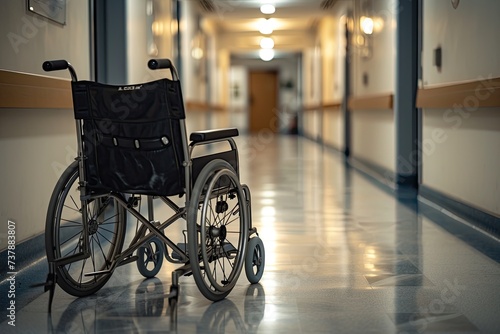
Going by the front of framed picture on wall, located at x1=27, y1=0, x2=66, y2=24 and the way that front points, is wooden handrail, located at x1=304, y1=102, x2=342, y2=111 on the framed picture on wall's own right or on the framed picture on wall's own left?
on the framed picture on wall's own left

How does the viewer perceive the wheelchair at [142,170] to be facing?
facing away from the viewer and to the right of the viewer

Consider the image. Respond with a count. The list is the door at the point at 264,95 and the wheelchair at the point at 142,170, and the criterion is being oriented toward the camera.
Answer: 1

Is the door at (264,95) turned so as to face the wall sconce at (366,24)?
yes

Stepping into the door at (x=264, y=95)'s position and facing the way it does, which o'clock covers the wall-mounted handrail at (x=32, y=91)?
The wall-mounted handrail is roughly at 12 o'clock from the door.

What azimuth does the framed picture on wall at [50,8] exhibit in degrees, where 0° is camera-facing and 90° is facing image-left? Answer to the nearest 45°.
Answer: approximately 315°

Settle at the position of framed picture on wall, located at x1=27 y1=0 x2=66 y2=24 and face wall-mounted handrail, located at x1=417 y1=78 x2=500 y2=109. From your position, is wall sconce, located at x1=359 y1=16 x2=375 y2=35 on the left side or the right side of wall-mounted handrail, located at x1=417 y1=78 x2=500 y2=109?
left

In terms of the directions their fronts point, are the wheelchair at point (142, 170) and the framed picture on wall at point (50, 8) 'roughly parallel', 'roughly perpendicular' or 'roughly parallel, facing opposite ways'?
roughly perpendicular

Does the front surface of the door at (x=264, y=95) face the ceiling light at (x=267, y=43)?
yes
